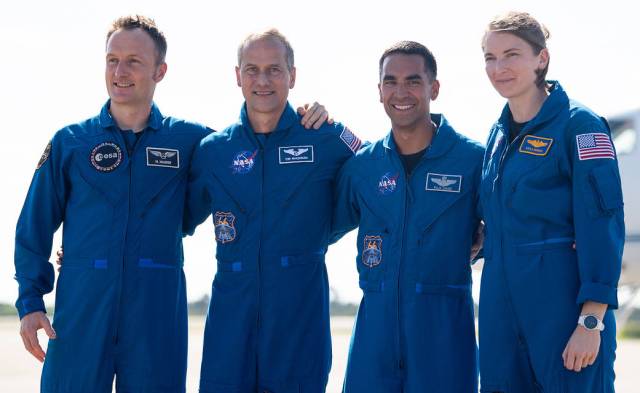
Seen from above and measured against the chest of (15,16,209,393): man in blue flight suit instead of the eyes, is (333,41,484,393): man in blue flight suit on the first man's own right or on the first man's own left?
on the first man's own left

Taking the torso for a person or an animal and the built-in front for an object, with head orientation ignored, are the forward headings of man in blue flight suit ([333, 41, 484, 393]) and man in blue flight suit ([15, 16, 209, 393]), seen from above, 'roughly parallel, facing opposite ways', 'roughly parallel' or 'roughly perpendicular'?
roughly parallel

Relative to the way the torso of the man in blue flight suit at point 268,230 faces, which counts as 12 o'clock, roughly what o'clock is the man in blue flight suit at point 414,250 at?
the man in blue flight suit at point 414,250 is roughly at 10 o'clock from the man in blue flight suit at point 268,230.

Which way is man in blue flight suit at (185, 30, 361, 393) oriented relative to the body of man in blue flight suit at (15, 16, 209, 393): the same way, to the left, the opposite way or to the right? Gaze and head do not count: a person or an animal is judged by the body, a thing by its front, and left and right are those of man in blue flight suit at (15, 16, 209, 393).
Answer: the same way

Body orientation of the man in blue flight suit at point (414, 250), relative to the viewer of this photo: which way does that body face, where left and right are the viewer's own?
facing the viewer

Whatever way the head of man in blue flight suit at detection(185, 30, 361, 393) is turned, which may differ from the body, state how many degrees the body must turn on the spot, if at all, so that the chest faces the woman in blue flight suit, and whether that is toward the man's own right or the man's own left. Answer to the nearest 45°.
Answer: approximately 45° to the man's own left

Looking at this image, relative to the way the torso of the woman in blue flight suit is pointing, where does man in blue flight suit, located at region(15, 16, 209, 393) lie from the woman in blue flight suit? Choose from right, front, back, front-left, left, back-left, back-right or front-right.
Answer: front-right

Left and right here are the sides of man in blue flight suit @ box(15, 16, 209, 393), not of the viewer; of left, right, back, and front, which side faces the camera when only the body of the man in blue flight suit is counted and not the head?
front

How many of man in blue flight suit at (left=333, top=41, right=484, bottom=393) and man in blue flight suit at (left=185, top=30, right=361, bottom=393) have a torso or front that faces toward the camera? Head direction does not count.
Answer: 2

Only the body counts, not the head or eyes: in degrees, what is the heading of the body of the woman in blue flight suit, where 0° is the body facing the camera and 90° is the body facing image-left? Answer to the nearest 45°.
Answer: approximately 45°

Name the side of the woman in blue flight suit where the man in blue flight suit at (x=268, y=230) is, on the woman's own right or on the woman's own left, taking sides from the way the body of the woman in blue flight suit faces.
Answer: on the woman's own right

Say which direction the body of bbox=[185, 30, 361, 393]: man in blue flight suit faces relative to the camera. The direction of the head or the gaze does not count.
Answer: toward the camera

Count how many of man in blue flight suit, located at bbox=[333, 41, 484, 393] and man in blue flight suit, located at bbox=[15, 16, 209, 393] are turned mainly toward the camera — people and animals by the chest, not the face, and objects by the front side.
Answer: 2

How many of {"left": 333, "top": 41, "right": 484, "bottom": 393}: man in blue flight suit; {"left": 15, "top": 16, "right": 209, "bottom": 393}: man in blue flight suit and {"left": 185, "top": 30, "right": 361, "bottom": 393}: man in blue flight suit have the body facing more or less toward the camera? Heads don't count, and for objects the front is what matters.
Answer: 3

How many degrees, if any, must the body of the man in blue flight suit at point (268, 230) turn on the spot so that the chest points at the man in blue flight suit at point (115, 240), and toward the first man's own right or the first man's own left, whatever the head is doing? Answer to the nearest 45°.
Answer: approximately 90° to the first man's own right
